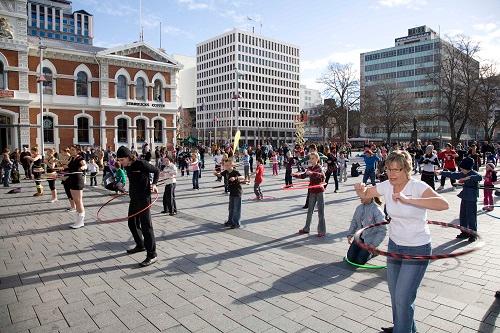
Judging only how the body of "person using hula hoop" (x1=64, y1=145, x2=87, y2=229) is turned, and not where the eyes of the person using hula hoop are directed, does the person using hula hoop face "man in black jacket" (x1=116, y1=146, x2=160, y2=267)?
no

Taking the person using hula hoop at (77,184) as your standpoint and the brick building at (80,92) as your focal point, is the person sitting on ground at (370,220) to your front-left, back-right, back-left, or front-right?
back-right

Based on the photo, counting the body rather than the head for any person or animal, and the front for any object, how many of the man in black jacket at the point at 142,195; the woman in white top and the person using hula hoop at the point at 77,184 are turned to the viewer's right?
0

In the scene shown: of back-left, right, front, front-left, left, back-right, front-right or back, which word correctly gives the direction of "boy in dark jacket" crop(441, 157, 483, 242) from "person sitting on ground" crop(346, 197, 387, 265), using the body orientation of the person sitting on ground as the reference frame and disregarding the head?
back

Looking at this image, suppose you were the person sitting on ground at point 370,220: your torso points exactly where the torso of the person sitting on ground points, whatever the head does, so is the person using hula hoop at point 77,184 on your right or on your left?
on your right

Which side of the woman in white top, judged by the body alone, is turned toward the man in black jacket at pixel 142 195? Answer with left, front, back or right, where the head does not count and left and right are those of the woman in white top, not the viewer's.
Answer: right

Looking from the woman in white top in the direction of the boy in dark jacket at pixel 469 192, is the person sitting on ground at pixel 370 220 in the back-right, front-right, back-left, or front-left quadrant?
front-left

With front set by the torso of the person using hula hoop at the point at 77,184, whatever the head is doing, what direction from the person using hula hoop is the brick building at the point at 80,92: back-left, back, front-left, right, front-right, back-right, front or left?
back-right

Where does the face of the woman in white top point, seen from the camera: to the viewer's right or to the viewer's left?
to the viewer's left

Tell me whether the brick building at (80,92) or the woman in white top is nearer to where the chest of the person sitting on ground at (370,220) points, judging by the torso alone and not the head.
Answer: the woman in white top

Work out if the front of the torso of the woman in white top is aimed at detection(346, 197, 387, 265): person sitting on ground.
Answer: no

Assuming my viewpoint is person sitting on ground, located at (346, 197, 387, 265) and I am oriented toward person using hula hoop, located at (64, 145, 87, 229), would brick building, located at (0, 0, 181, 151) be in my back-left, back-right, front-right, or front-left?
front-right

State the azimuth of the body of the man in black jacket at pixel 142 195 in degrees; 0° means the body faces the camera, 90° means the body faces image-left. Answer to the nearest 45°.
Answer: approximately 45°

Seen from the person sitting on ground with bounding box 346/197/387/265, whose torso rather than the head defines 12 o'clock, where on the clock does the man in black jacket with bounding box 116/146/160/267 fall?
The man in black jacket is roughly at 1 o'clock from the person sitting on ground.

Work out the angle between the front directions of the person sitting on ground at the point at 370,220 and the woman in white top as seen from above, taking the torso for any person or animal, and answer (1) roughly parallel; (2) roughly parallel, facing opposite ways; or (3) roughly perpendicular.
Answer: roughly parallel

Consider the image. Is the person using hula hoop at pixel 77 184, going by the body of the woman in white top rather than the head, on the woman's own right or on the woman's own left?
on the woman's own right

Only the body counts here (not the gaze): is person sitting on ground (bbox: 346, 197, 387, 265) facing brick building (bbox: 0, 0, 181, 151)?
no

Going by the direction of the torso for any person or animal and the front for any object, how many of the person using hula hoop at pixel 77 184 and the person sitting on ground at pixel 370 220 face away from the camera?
0
